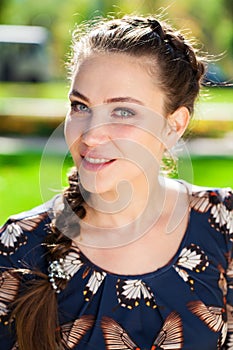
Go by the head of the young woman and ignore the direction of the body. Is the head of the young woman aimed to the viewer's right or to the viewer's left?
to the viewer's left

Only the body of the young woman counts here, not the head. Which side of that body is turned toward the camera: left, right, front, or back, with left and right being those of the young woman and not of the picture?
front

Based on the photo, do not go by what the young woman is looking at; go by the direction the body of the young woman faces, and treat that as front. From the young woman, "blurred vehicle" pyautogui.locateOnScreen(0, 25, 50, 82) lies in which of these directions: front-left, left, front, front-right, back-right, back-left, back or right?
back
